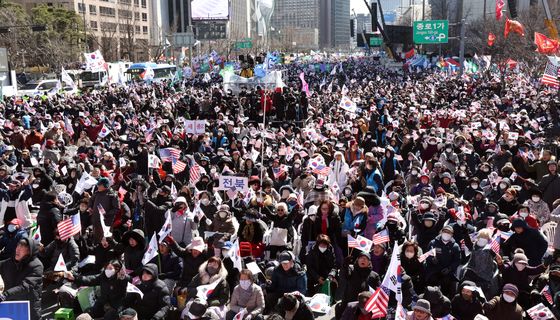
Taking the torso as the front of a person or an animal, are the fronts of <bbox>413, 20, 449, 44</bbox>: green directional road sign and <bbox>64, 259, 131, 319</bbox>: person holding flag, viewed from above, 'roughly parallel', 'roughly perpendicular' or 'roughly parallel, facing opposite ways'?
roughly parallel

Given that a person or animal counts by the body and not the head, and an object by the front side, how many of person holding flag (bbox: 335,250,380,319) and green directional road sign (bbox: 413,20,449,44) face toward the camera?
2

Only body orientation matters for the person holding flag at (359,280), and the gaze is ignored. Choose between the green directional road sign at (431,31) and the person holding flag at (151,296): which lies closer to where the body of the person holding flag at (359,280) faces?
the person holding flag

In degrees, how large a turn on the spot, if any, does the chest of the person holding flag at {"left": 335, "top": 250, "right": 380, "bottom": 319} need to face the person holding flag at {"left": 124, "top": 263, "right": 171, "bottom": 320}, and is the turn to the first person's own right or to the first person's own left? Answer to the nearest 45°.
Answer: approximately 90° to the first person's own right

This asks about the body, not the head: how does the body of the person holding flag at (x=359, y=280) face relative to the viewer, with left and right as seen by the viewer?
facing the viewer

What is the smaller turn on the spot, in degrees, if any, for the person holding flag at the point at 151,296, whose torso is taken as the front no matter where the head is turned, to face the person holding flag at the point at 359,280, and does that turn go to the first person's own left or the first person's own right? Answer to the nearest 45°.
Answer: approximately 135° to the first person's own left

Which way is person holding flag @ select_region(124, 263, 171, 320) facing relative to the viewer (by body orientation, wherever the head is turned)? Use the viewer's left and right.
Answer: facing the viewer and to the left of the viewer

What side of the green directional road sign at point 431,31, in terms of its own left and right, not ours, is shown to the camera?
front

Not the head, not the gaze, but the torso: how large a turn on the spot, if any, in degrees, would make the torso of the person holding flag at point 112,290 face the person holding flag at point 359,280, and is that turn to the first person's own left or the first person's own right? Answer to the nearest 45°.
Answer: approximately 135° to the first person's own left

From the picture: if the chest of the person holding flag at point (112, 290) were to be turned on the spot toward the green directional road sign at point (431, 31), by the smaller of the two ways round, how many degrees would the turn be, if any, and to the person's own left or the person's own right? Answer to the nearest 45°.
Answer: approximately 180°

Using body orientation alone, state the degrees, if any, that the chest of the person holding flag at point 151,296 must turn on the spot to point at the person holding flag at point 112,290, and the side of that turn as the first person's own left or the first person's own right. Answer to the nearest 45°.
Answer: approximately 90° to the first person's own right

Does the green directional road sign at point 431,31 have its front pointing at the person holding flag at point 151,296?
yes

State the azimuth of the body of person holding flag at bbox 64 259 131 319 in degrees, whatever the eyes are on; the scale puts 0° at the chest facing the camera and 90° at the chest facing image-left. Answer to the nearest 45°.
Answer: approximately 45°

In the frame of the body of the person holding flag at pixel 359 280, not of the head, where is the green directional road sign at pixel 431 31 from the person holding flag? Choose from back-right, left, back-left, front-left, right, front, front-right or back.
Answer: back

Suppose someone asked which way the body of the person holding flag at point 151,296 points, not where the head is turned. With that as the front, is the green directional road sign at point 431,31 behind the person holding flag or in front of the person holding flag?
behind

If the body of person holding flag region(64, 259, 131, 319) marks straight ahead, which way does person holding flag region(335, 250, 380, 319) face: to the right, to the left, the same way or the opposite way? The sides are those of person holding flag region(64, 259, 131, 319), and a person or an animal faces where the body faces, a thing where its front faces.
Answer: the same way

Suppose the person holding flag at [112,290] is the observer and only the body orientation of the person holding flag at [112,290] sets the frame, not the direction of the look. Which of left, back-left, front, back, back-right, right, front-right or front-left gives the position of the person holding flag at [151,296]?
left

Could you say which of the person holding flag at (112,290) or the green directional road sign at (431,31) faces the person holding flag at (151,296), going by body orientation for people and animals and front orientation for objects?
the green directional road sign

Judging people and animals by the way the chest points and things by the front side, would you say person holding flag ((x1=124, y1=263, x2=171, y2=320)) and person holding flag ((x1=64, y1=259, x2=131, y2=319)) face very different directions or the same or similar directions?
same or similar directions
